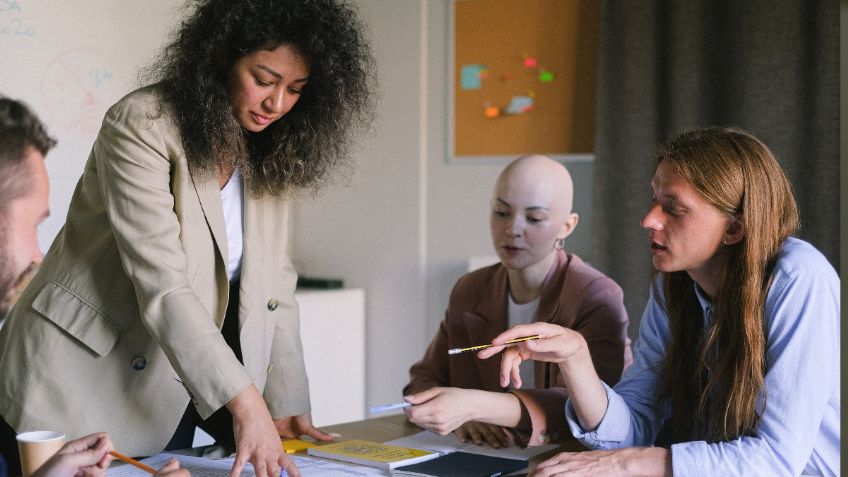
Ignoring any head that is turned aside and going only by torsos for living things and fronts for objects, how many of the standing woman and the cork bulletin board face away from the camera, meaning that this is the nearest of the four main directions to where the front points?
0

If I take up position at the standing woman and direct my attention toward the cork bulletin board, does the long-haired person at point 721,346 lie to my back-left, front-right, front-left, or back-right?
front-right

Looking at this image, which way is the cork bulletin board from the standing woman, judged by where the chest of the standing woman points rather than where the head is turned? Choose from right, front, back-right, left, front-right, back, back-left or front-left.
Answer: left

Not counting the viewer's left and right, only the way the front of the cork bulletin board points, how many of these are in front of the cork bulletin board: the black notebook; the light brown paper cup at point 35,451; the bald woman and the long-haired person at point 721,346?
4

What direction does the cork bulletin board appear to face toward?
toward the camera

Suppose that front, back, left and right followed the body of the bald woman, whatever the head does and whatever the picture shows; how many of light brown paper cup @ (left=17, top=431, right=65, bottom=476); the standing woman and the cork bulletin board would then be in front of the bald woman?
2

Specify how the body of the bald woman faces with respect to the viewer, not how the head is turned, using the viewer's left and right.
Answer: facing the viewer and to the left of the viewer

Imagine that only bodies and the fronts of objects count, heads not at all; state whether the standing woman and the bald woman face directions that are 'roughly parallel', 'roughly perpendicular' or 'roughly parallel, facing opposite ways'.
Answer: roughly perpendicular

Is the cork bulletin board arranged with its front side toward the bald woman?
yes

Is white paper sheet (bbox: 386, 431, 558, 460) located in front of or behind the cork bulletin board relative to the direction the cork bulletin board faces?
in front

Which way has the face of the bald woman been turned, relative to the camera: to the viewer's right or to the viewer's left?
to the viewer's left

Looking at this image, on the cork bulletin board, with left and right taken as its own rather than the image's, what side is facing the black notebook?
front
